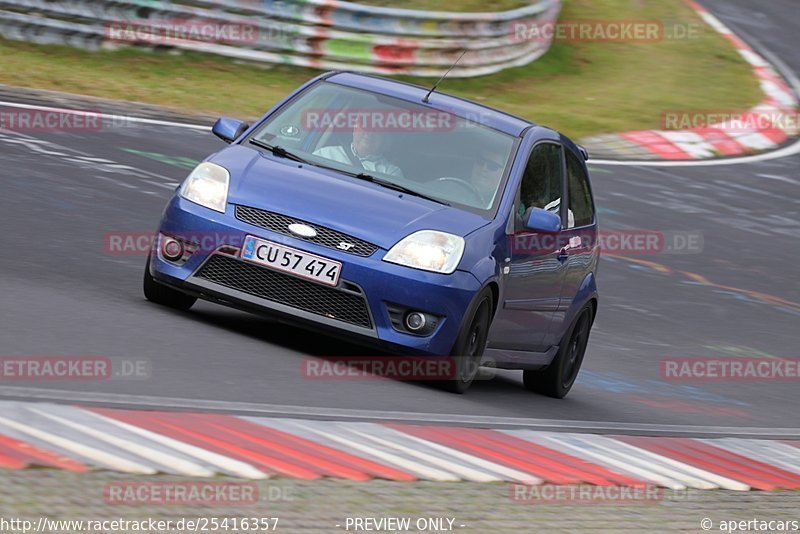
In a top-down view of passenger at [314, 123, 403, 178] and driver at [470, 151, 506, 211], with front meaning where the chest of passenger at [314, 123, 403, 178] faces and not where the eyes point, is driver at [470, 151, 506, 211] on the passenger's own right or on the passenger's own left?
on the passenger's own left

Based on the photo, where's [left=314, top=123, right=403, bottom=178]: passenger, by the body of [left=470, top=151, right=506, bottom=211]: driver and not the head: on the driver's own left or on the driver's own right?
on the driver's own right

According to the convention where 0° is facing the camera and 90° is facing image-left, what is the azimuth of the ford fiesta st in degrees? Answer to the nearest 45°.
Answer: approximately 45°

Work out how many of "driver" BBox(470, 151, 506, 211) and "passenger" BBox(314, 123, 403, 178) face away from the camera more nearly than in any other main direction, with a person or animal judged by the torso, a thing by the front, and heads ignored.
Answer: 0

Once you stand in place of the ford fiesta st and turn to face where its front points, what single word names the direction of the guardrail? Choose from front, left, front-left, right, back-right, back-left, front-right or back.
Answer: back-right

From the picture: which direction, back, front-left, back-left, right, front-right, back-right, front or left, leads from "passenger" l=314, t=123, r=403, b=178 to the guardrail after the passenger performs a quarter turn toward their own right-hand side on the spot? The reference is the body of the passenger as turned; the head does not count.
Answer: front-right

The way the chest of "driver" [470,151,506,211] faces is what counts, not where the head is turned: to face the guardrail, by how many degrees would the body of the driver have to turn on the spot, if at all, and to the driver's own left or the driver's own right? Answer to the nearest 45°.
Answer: approximately 135° to the driver's own right
